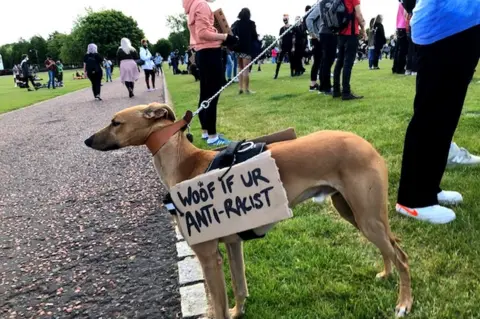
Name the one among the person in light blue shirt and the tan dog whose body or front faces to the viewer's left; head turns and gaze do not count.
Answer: the tan dog

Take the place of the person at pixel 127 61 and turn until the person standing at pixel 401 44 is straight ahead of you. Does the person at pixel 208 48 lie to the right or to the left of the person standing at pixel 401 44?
right

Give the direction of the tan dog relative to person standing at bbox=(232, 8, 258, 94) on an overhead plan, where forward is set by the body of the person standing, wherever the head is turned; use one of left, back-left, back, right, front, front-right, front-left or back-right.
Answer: back

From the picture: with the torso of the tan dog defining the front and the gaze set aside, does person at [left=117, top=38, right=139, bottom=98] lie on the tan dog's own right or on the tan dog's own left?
on the tan dog's own right

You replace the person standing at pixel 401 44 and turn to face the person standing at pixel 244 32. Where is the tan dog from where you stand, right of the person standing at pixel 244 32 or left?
left

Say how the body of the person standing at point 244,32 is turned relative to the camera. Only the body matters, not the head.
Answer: away from the camera

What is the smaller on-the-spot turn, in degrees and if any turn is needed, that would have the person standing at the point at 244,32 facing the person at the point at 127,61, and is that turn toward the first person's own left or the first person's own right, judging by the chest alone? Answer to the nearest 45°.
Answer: approximately 45° to the first person's own left

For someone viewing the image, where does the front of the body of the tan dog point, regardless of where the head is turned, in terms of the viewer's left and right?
facing to the left of the viewer

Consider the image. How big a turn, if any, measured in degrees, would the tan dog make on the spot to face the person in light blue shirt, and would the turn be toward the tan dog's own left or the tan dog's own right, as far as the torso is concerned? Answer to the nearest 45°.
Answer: approximately 135° to the tan dog's own right
